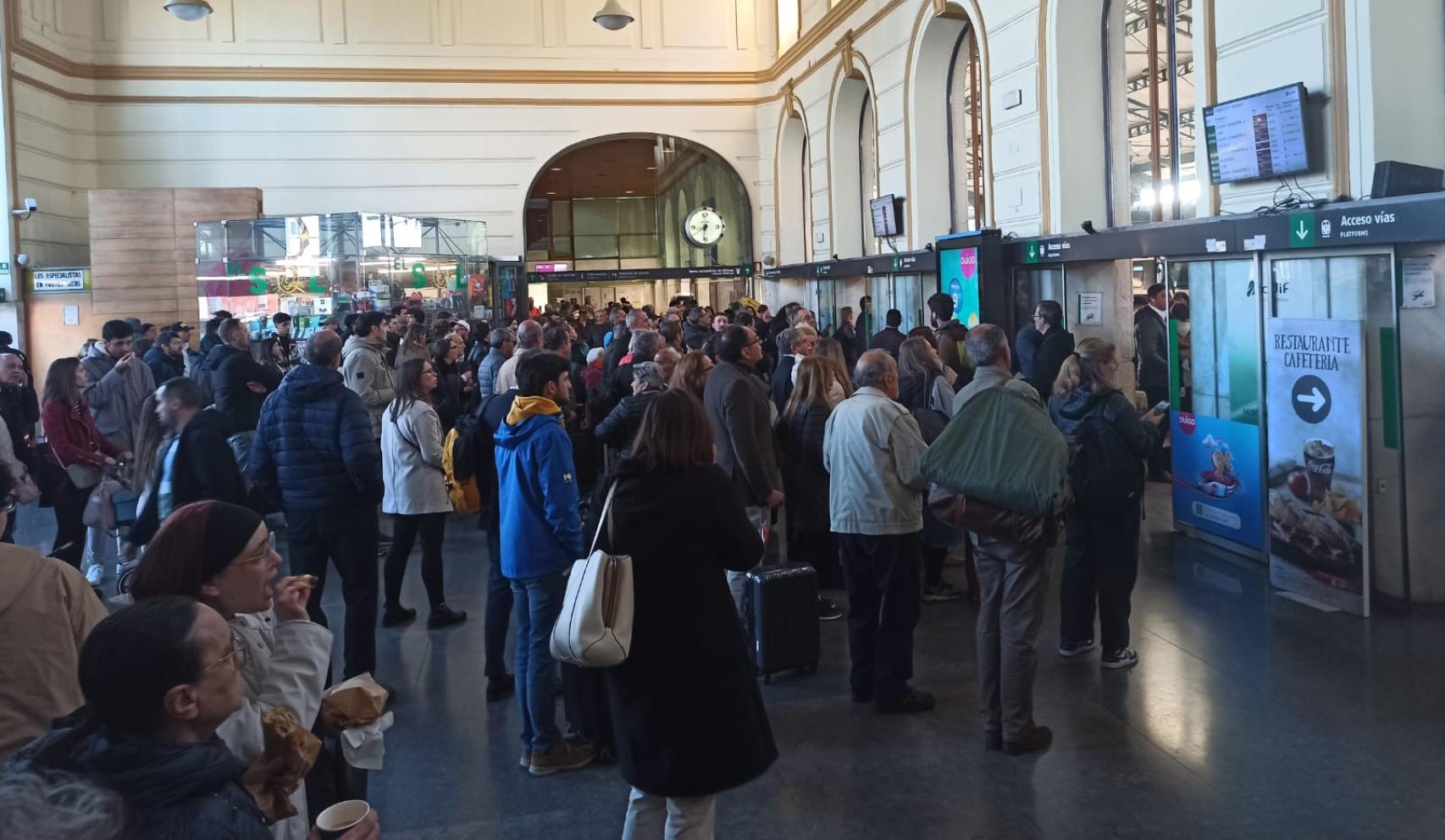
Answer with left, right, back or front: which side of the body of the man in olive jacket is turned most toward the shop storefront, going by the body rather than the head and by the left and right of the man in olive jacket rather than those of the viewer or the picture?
left

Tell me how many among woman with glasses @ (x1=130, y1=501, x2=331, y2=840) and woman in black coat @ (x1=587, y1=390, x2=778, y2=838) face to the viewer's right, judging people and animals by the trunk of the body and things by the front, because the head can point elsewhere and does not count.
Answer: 1

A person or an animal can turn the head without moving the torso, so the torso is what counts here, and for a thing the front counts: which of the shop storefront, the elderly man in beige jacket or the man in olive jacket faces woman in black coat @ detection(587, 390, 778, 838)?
the shop storefront

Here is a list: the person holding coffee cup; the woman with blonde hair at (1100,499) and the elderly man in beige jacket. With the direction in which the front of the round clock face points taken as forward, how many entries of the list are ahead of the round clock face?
3

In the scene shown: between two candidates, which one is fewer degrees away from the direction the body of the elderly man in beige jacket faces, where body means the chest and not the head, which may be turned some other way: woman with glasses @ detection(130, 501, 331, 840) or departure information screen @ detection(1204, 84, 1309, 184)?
the departure information screen

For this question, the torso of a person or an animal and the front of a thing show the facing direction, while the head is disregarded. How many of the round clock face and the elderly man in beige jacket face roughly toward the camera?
1

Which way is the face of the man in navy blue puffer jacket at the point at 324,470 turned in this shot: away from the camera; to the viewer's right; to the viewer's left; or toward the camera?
away from the camera

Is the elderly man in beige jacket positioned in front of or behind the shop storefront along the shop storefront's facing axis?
in front

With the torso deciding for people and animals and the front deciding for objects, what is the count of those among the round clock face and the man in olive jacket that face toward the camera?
1

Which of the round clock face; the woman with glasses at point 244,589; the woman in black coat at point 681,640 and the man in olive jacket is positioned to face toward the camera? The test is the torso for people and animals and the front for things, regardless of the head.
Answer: the round clock face

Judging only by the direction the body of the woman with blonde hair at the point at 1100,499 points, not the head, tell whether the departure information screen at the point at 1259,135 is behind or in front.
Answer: in front

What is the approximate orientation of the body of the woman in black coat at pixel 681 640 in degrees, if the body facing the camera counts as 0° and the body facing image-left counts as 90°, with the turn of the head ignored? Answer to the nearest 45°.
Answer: approximately 180°

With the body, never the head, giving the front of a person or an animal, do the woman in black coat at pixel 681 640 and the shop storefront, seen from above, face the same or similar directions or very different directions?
very different directions
